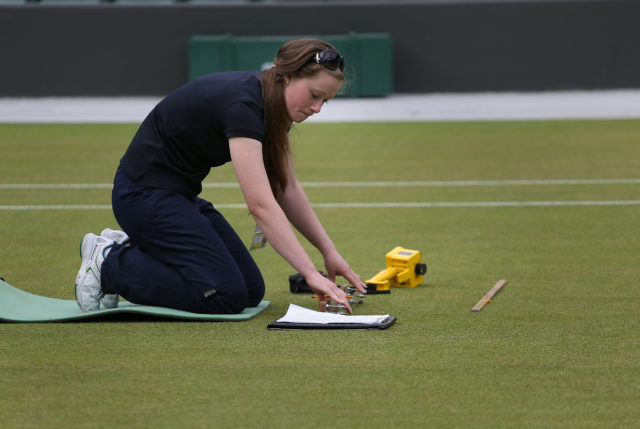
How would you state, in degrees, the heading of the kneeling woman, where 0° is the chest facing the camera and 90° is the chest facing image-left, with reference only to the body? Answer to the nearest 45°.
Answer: approximately 270°

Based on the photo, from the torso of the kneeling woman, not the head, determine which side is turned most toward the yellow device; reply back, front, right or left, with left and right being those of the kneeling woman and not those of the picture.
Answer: front

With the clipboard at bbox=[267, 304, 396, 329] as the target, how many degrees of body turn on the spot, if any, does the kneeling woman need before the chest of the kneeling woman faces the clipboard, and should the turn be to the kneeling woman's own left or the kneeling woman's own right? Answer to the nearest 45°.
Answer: approximately 45° to the kneeling woman's own right

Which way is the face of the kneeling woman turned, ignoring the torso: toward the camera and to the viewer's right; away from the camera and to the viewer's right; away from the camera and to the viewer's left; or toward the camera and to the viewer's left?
toward the camera and to the viewer's right
